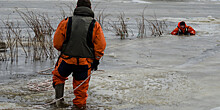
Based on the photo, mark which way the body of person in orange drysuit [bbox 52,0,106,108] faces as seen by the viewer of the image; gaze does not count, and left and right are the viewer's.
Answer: facing away from the viewer

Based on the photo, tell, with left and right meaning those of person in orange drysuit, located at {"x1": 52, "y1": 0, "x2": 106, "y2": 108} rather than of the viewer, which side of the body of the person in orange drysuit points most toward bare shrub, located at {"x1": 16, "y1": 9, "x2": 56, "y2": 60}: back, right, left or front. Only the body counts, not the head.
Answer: front

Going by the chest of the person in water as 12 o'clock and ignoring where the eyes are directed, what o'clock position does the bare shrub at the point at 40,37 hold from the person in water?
The bare shrub is roughly at 1 o'clock from the person in water.

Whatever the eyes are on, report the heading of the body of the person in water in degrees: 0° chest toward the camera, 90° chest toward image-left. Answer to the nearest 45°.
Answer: approximately 0°

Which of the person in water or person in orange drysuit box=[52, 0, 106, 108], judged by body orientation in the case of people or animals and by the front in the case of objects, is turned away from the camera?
the person in orange drysuit

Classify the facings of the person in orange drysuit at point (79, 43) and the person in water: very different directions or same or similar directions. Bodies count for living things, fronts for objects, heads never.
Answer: very different directions

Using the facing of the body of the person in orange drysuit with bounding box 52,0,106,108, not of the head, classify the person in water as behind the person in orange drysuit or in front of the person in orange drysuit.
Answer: in front

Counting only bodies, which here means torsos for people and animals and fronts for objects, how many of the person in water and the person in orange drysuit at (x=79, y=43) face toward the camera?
1

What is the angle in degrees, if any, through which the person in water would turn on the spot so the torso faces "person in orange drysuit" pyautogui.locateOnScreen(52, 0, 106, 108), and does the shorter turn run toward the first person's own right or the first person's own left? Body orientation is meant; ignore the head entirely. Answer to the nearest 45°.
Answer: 0° — they already face them
